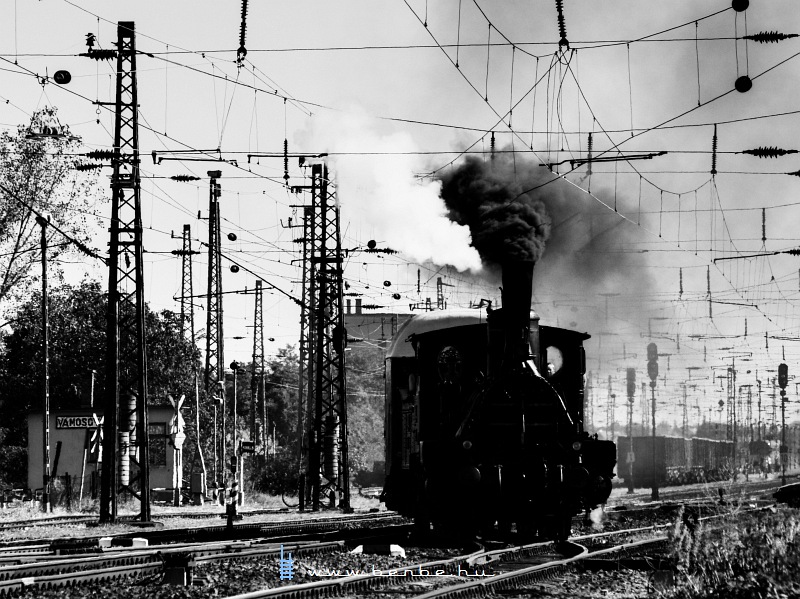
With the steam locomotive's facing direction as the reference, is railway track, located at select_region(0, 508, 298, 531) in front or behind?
behind

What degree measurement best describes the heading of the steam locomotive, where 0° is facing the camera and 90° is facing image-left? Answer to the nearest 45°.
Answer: approximately 0°

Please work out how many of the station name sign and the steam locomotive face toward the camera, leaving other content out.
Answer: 2

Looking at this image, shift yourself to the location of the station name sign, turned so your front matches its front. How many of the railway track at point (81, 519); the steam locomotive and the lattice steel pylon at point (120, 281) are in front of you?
3

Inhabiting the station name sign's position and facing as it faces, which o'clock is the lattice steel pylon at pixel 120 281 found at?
The lattice steel pylon is roughly at 12 o'clock from the station name sign.

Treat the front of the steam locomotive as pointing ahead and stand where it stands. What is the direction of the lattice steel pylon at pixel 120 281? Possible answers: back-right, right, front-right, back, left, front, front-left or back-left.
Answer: back-right

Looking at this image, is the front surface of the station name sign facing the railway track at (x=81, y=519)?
yes
